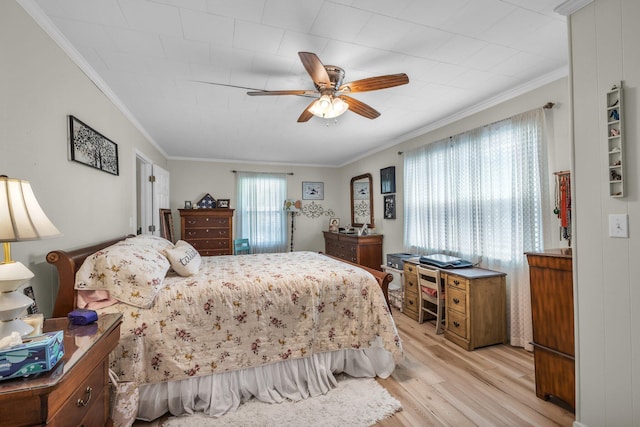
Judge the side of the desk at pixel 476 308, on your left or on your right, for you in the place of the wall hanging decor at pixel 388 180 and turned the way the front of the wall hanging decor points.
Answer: on your left

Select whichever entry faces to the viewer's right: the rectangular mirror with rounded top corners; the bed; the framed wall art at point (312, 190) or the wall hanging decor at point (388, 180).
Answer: the bed

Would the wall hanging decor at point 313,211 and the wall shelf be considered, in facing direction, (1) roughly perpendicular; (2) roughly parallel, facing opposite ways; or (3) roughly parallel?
roughly perpendicular

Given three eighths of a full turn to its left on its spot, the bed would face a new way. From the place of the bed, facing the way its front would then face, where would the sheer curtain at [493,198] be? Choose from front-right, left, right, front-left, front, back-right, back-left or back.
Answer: back-right

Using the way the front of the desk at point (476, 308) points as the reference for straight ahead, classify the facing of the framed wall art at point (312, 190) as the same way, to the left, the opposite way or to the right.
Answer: to the left

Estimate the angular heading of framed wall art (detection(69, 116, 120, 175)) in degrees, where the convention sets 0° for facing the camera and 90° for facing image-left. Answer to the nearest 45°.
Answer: approximately 315°

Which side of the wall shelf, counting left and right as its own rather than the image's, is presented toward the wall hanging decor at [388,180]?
right

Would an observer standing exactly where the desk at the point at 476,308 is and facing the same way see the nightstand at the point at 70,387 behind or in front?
in front

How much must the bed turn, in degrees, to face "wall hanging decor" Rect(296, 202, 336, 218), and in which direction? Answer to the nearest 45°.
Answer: approximately 45° to its left

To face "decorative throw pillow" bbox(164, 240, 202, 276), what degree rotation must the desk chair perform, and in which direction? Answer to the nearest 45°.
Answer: approximately 180°

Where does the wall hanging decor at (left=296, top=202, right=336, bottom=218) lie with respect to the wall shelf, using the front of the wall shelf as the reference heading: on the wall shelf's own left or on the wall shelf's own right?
on the wall shelf's own right

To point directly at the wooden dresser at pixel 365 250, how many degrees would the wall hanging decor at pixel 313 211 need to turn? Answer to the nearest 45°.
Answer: approximately 45° to its left

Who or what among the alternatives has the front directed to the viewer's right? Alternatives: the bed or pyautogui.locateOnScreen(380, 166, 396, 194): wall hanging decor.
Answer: the bed

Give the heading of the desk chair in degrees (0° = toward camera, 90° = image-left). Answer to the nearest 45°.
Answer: approximately 225°
